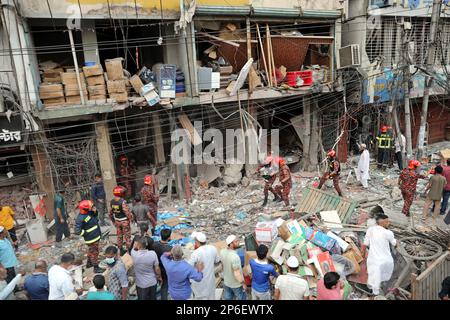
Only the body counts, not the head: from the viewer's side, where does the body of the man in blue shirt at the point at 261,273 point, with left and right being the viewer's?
facing away from the viewer

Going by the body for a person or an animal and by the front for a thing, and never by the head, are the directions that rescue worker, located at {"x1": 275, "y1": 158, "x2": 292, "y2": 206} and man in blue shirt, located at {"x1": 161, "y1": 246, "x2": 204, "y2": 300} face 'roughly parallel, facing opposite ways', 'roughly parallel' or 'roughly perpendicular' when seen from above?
roughly perpendicular

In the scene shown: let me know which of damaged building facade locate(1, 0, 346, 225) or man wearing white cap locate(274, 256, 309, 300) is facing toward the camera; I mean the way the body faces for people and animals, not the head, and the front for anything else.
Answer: the damaged building facade

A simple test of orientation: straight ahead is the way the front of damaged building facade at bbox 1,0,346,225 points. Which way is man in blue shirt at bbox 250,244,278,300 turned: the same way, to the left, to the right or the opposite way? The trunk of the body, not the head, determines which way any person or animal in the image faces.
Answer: the opposite way

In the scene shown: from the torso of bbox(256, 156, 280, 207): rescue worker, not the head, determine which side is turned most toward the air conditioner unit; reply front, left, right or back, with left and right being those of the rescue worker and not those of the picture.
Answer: back

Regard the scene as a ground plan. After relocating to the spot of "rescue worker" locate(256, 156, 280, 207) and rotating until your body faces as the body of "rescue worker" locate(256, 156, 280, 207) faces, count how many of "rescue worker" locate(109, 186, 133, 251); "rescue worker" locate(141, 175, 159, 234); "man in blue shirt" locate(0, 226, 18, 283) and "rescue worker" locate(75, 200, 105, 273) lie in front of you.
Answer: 4

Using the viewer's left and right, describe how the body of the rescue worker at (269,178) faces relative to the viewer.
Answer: facing the viewer and to the left of the viewer

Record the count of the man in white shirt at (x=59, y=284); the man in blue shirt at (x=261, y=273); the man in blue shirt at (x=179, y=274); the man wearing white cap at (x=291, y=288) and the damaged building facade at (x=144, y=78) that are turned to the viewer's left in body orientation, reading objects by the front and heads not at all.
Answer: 0

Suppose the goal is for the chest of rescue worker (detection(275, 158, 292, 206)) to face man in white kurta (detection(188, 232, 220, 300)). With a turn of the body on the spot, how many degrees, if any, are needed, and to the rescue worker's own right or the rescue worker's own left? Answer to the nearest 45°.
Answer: approximately 90° to the rescue worker's own left

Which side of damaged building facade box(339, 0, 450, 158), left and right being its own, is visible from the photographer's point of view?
front

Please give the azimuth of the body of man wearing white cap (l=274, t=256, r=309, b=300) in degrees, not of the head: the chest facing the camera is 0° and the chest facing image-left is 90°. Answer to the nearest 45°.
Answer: approximately 180°

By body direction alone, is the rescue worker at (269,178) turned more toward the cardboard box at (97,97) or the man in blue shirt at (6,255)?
the man in blue shirt

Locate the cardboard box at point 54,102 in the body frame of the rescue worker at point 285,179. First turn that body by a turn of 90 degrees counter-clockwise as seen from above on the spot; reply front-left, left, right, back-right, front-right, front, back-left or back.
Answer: right

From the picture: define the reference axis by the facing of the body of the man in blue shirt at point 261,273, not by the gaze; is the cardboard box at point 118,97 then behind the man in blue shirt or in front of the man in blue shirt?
in front

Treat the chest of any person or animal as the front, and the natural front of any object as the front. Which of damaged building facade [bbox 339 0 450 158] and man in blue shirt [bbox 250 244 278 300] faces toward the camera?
the damaged building facade

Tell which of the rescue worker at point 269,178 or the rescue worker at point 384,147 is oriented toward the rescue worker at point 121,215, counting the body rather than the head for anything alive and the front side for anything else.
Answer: the rescue worker at point 269,178

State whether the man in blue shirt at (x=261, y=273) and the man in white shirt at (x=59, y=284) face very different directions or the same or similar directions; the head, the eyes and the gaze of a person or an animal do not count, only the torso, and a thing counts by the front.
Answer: same or similar directions

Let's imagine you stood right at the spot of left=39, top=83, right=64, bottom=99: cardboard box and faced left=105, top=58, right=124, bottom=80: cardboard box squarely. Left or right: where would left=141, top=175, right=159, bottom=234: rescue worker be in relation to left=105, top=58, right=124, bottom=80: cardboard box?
right
